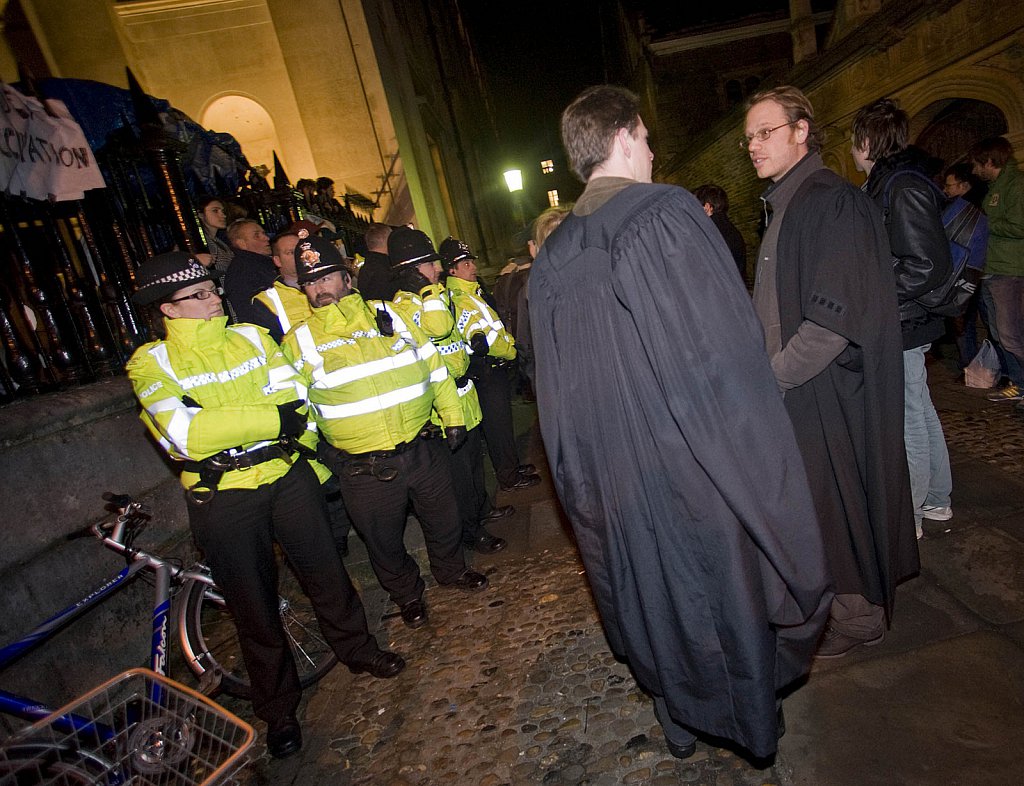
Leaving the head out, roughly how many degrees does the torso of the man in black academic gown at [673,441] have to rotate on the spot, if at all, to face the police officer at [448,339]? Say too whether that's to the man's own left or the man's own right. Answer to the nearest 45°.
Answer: approximately 90° to the man's own left

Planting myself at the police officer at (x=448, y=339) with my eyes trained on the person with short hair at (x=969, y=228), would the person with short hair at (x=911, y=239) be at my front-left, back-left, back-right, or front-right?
front-right

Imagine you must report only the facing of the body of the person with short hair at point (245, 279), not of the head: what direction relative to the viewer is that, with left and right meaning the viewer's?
facing to the right of the viewer

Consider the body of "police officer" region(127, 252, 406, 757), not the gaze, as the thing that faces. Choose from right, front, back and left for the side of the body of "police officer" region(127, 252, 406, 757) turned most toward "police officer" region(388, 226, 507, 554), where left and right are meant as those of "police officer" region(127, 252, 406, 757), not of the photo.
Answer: left

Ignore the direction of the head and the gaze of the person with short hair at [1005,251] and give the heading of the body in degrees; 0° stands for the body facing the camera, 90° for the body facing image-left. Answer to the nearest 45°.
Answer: approximately 90°

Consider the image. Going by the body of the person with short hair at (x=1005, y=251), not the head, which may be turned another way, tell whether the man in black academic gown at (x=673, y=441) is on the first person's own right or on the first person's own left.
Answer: on the first person's own left

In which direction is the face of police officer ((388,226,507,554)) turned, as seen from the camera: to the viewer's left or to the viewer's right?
to the viewer's right

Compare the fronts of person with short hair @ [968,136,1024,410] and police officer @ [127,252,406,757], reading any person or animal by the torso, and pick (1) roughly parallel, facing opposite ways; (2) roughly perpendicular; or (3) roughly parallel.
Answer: roughly parallel, facing opposite ways

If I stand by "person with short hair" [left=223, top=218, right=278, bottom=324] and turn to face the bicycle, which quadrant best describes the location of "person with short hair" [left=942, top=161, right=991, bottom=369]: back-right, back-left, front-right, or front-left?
back-left

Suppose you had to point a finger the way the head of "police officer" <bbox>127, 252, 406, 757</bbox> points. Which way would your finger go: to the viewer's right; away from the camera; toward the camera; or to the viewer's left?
to the viewer's right

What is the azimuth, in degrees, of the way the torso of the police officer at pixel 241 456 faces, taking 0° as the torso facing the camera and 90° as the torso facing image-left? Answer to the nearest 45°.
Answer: approximately 315°

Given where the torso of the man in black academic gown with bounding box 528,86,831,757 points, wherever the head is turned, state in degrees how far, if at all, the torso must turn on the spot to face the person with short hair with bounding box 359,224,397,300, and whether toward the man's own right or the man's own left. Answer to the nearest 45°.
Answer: approximately 90° to the man's own left

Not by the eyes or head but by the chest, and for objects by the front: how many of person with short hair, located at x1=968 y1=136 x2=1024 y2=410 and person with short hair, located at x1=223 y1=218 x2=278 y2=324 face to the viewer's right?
1

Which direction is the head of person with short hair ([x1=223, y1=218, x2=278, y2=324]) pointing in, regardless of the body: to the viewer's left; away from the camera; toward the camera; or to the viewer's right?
to the viewer's right
